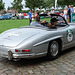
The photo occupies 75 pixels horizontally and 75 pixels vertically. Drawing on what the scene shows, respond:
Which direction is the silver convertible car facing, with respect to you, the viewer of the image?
facing away from the viewer and to the right of the viewer
